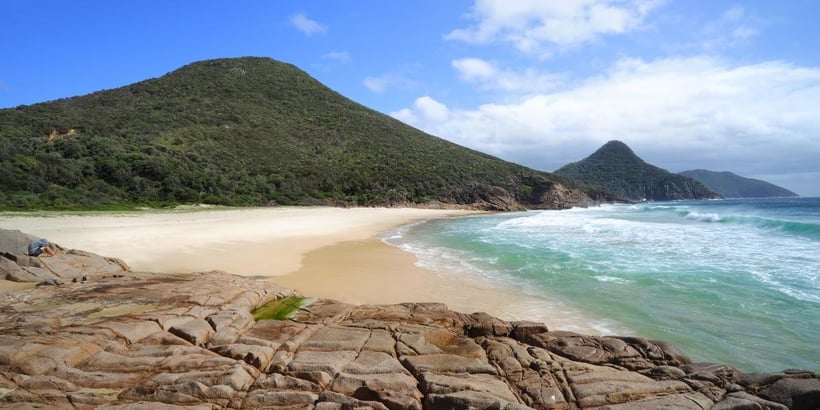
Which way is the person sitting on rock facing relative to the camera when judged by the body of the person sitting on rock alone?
to the viewer's right
